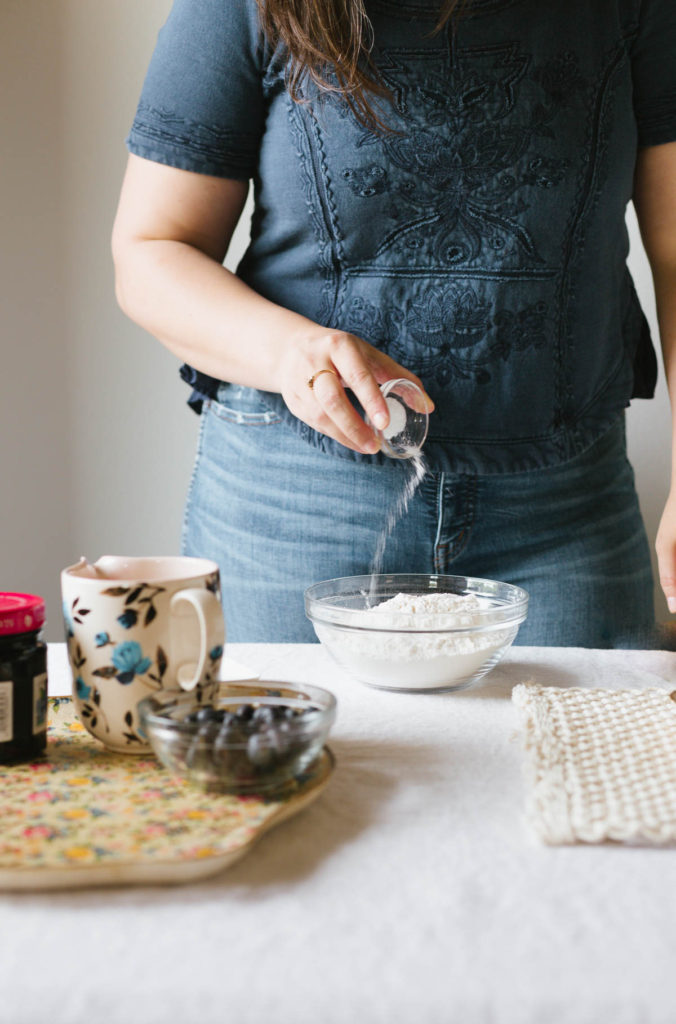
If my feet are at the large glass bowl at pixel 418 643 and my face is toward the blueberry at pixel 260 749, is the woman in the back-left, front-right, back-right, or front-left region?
back-right

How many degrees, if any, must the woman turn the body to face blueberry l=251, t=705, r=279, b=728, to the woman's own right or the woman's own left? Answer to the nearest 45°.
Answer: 0° — they already face it

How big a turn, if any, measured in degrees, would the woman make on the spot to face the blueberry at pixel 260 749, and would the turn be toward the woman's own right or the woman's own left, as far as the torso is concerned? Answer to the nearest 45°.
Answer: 0° — they already face it

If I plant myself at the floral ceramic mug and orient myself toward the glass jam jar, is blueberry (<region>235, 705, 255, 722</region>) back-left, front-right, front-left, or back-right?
back-left

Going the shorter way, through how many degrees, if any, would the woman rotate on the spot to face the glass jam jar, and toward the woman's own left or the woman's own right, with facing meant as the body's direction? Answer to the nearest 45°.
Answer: approximately 45° to the woman's own right

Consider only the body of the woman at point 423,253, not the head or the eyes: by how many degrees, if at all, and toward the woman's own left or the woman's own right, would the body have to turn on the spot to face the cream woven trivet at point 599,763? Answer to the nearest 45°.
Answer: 0° — they already face it

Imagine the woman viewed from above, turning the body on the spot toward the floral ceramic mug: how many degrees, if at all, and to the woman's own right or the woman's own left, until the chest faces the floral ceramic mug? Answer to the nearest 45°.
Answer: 0° — they already face it

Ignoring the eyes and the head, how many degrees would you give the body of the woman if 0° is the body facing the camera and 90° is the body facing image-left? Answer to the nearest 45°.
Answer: approximately 0°
